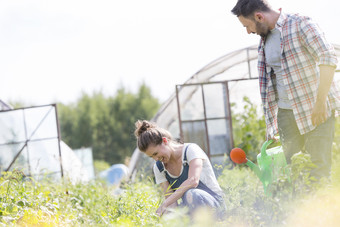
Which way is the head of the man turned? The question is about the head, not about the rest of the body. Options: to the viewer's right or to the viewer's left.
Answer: to the viewer's left

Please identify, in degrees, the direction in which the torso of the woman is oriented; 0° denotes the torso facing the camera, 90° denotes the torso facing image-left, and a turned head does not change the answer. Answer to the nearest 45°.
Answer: approximately 45°

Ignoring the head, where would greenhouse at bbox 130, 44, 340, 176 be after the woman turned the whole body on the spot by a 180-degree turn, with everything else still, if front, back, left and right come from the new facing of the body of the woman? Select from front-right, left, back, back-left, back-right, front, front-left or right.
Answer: front-left

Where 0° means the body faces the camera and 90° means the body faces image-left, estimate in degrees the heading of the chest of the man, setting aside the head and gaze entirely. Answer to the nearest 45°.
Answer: approximately 45°

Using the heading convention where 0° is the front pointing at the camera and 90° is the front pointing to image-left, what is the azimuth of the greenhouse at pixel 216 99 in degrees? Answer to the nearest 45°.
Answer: approximately 0°
